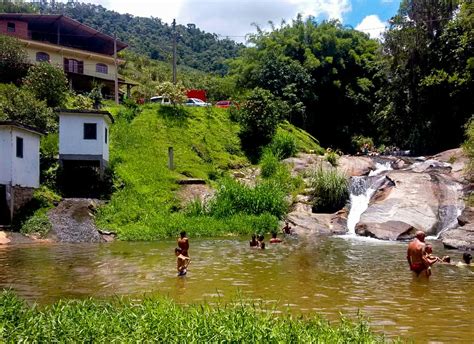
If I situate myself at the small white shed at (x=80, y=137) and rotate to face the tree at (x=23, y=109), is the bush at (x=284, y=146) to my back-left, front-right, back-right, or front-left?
back-right

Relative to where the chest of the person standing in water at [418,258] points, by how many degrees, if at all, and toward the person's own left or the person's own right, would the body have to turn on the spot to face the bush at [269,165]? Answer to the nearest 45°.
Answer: approximately 90° to the person's own left

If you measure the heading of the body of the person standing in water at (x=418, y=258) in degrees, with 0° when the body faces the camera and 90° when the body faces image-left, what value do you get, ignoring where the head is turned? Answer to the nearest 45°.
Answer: approximately 225°

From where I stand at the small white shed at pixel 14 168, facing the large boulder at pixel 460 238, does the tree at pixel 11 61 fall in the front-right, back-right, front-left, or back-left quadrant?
back-left

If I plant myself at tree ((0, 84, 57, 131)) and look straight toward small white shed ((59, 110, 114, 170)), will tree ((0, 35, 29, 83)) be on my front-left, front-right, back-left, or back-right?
back-left

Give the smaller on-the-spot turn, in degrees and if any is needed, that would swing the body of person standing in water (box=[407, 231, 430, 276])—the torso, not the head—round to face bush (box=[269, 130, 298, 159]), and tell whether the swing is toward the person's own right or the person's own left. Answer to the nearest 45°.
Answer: approximately 90° to the person's own left
